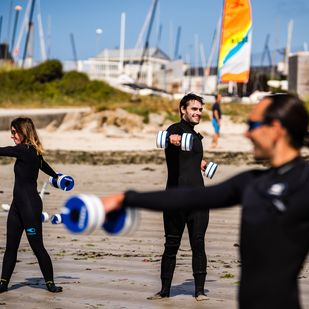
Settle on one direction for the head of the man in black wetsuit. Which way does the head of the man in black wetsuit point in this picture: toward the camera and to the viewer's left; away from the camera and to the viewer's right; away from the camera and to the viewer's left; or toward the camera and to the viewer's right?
toward the camera and to the viewer's right

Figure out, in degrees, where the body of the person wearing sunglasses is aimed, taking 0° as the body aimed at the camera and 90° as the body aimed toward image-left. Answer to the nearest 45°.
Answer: approximately 45°

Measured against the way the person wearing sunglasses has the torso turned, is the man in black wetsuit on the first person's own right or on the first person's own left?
on the first person's own right

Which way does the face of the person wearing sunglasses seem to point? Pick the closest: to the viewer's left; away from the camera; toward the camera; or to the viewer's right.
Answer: to the viewer's left

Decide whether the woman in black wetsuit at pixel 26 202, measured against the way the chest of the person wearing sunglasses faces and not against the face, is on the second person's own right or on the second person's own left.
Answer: on the second person's own right
